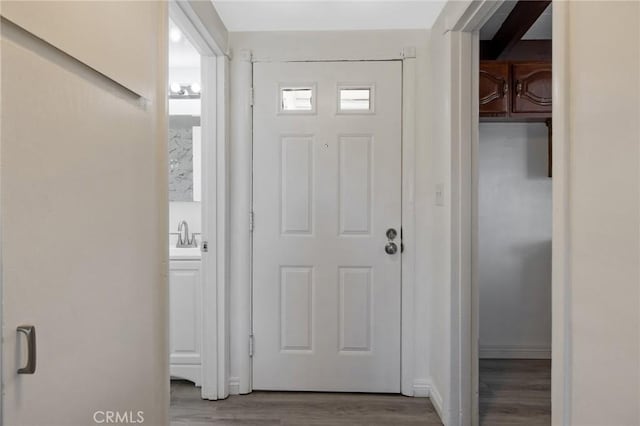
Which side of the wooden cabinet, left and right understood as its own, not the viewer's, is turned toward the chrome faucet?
right

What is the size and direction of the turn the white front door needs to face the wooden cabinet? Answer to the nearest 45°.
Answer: approximately 90° to its left

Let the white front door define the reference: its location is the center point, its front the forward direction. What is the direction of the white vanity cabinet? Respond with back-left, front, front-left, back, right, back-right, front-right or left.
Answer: right

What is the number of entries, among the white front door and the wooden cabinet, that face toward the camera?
2

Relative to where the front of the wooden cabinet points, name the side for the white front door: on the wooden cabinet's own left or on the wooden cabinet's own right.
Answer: on the wooden cabinet's own right

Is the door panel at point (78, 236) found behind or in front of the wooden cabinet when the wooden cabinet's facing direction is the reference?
in front

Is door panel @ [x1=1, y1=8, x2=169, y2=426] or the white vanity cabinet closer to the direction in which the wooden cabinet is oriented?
the door panel

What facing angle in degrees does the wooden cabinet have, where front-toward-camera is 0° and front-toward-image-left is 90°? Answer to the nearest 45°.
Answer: approximately 0°

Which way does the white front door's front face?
toward the camera

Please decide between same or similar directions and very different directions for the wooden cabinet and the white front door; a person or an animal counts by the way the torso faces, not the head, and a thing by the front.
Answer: same or similar directions

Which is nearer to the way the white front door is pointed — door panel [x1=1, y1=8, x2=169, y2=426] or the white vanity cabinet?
the door panel
